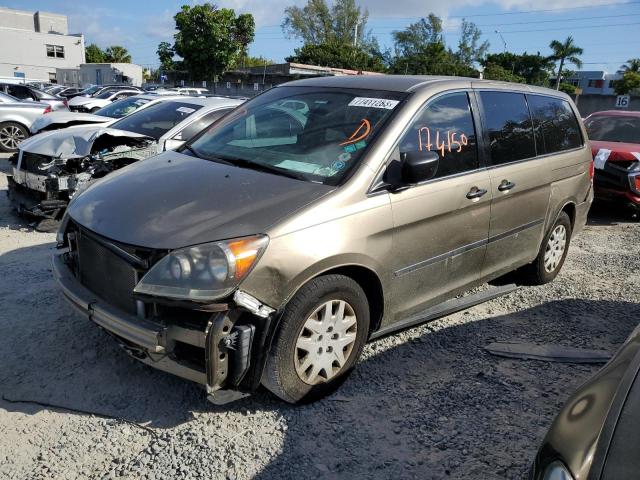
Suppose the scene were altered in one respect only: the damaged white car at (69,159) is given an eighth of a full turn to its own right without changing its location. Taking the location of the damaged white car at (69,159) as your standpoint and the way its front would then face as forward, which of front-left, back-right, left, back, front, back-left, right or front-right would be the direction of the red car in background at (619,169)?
back

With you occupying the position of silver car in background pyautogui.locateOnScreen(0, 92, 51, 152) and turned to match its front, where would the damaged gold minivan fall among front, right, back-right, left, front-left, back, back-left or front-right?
left

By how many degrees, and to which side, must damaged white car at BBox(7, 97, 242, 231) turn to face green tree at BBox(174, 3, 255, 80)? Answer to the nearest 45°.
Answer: approximately 135° to its right

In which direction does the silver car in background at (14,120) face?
to the viewer's left

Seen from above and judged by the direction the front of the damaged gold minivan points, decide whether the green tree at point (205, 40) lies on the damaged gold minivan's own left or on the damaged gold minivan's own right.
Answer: on the damaged gold minivan's own right

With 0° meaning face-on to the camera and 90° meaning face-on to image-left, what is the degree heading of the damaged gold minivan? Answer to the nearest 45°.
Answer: approximately 45°

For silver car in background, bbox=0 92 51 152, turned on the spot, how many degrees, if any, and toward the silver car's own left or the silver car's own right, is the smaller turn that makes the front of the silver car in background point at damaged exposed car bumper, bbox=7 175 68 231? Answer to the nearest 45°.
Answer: approximately 90° to the silver car's own left

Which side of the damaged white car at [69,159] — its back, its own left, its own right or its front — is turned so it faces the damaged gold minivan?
left

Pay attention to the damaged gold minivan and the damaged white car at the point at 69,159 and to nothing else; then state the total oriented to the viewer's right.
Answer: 0
